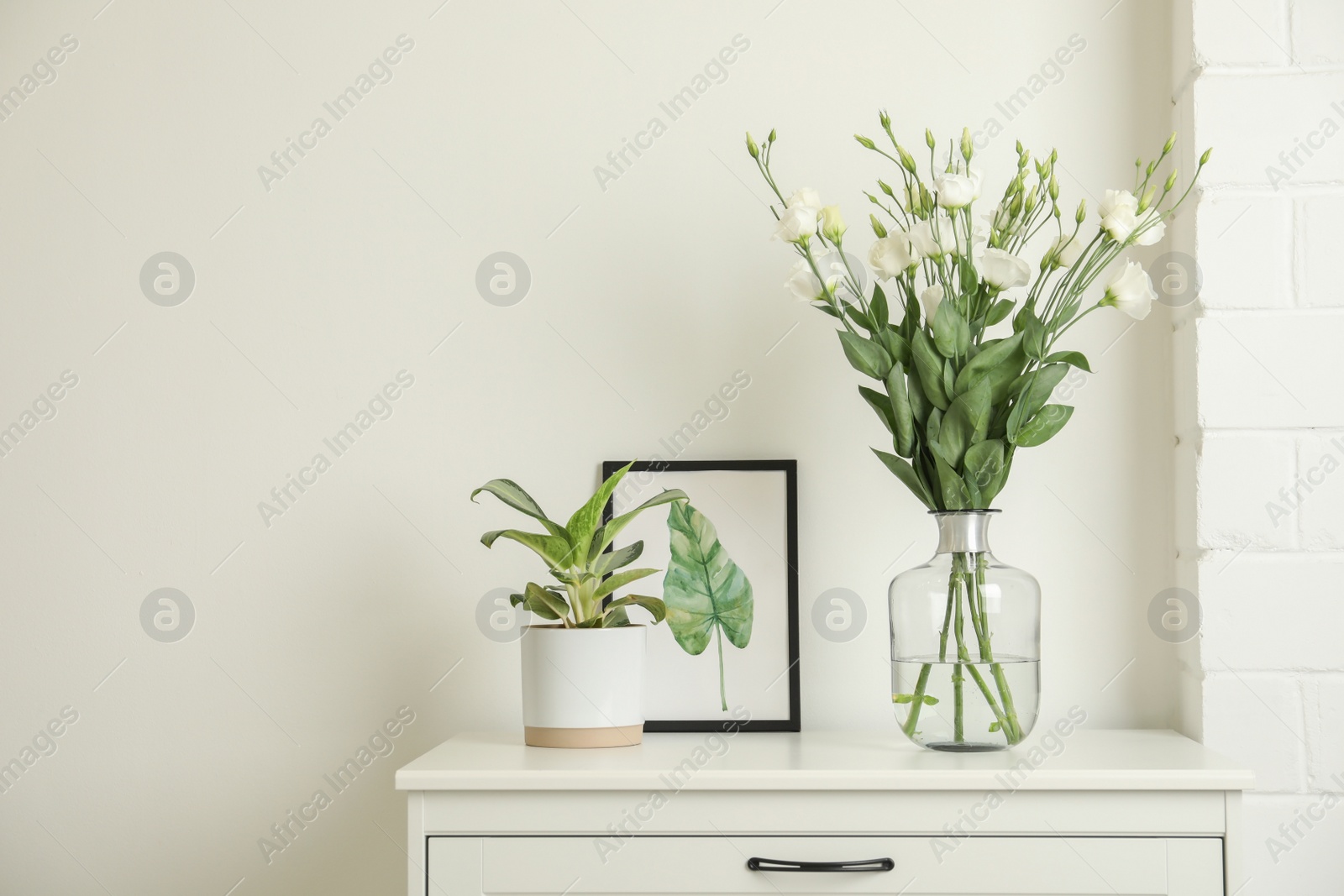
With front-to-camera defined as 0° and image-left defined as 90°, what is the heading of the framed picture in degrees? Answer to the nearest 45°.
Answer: approximately 0°
